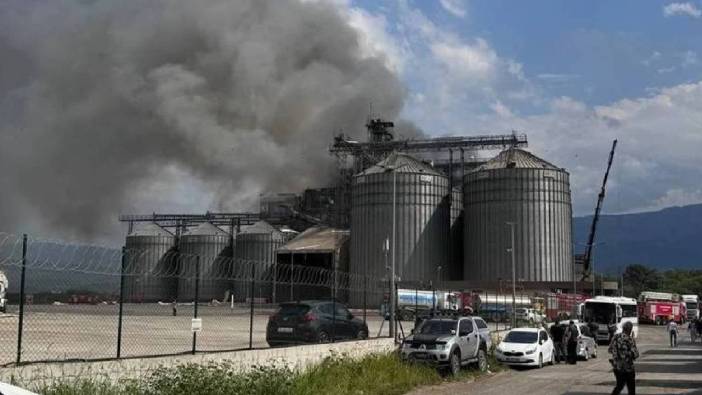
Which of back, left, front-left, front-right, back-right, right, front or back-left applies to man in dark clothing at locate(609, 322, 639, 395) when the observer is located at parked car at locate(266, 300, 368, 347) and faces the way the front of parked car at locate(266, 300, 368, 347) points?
right

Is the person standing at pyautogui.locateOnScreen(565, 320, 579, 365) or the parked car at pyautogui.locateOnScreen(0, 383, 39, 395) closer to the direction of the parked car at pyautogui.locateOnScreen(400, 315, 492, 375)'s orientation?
the parked car

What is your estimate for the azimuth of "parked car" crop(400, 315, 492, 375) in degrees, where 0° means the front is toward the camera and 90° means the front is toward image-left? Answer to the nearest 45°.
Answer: approximately 45°

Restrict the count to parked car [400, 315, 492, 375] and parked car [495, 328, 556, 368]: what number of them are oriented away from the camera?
0

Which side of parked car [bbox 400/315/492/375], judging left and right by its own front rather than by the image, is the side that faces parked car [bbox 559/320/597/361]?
back

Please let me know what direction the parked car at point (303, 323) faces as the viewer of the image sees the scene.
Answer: facing away from the viewer and to the right of the viewer

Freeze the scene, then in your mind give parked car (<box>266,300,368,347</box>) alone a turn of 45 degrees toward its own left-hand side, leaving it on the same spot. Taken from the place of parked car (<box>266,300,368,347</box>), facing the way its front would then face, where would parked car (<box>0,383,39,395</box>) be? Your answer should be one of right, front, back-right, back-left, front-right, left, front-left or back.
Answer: back
